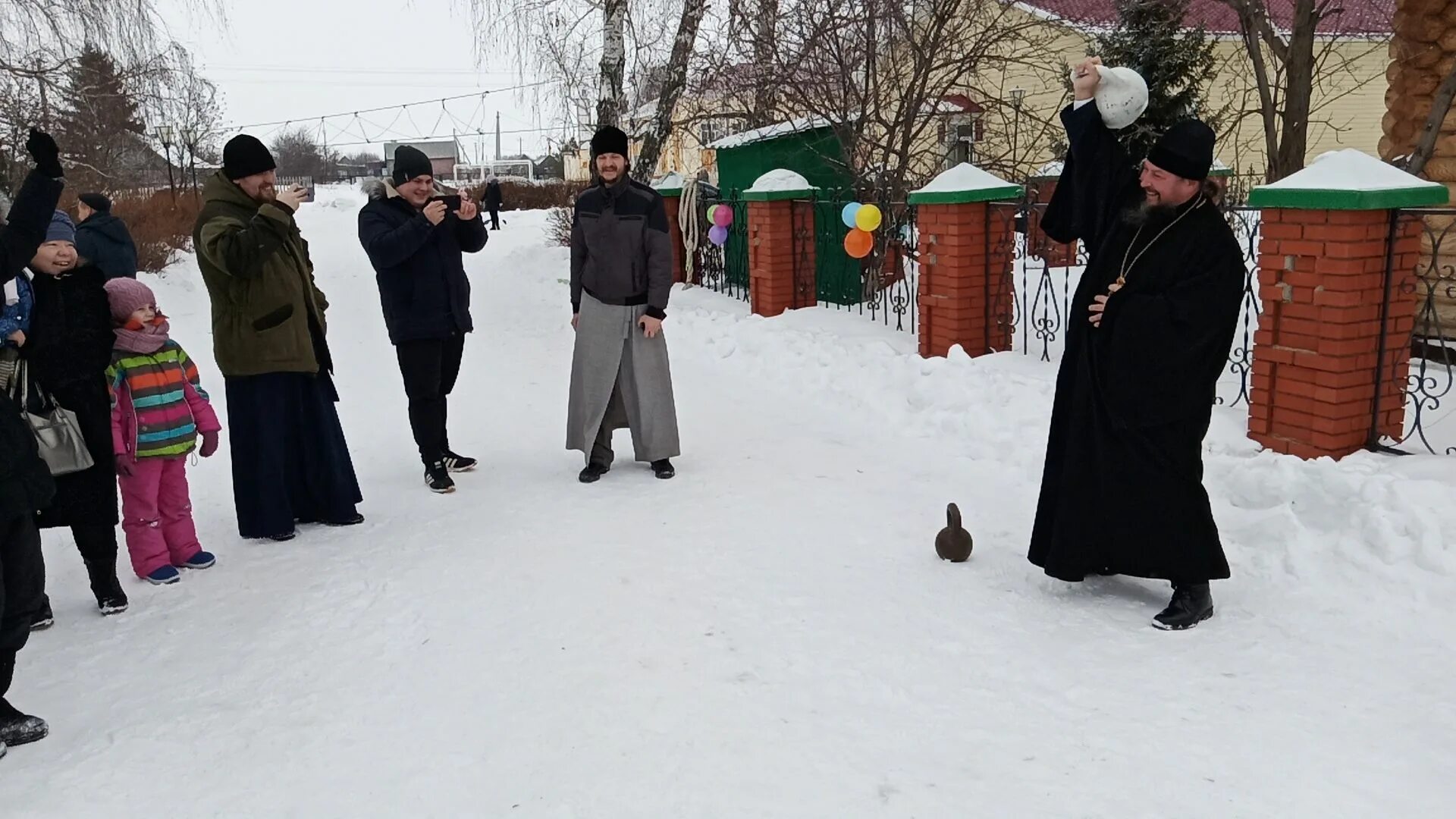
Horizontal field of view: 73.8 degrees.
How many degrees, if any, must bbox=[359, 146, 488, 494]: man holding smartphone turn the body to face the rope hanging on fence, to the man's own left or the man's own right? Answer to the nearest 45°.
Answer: approximately 90° to the man's own left

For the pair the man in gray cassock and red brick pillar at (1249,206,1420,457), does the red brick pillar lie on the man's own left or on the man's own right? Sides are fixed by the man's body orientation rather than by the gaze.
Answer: on the man's own left

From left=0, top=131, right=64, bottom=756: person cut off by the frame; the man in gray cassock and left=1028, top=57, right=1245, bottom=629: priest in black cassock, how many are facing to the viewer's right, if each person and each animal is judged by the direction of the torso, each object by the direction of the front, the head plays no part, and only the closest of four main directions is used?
1

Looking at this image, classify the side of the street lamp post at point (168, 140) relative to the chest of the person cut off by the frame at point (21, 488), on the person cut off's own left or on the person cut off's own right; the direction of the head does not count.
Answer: on the person cut off's own left

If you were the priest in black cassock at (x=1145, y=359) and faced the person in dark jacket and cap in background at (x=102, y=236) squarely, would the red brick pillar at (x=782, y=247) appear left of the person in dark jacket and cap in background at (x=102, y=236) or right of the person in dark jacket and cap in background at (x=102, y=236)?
right

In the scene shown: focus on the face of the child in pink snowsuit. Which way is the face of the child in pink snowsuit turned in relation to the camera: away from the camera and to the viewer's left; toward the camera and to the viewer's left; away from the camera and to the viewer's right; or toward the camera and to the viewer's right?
toward the camera and to the viewer's right

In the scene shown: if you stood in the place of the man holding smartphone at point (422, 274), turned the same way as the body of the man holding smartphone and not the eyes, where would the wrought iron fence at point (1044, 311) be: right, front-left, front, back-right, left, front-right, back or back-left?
front-left

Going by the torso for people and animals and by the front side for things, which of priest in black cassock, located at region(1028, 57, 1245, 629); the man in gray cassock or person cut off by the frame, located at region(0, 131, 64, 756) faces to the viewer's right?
the person cut off by the frame

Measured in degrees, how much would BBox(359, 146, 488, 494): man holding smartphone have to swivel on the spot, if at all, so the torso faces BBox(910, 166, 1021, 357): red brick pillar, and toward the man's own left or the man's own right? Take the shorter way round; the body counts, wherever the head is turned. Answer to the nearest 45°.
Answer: approximately 45° to the man's own left

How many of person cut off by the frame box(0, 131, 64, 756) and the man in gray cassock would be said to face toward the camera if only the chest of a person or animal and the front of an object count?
1

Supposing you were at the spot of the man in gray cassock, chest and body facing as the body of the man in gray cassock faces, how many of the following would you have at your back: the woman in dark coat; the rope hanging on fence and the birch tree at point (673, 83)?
2

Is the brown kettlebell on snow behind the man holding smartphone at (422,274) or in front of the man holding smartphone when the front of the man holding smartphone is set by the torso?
in front

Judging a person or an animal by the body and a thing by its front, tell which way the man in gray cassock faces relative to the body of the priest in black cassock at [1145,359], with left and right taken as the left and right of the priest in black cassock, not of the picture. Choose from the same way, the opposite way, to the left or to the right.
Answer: to the left
